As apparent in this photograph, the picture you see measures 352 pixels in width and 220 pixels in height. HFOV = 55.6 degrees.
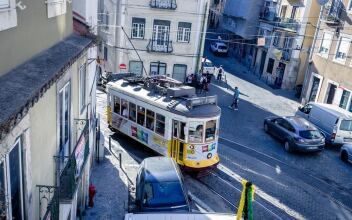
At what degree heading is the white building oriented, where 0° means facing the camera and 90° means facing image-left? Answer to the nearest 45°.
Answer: approximately 0°

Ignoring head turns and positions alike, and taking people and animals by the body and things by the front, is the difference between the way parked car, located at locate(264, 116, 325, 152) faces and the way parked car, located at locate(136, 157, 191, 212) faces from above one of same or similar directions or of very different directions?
very different directions

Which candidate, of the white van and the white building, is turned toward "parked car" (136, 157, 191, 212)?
the white building

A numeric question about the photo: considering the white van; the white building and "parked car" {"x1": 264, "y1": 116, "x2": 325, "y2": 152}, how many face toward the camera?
1

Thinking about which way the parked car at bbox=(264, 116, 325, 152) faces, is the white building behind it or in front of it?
in front

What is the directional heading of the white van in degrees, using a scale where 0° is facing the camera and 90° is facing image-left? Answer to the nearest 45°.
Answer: approximately 135°

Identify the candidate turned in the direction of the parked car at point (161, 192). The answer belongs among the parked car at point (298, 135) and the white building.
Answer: the white building

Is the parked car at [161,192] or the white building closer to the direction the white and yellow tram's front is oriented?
the parked car

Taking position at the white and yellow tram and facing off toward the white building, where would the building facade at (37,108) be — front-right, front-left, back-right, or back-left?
back-left

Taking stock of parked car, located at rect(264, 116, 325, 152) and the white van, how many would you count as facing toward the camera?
0
